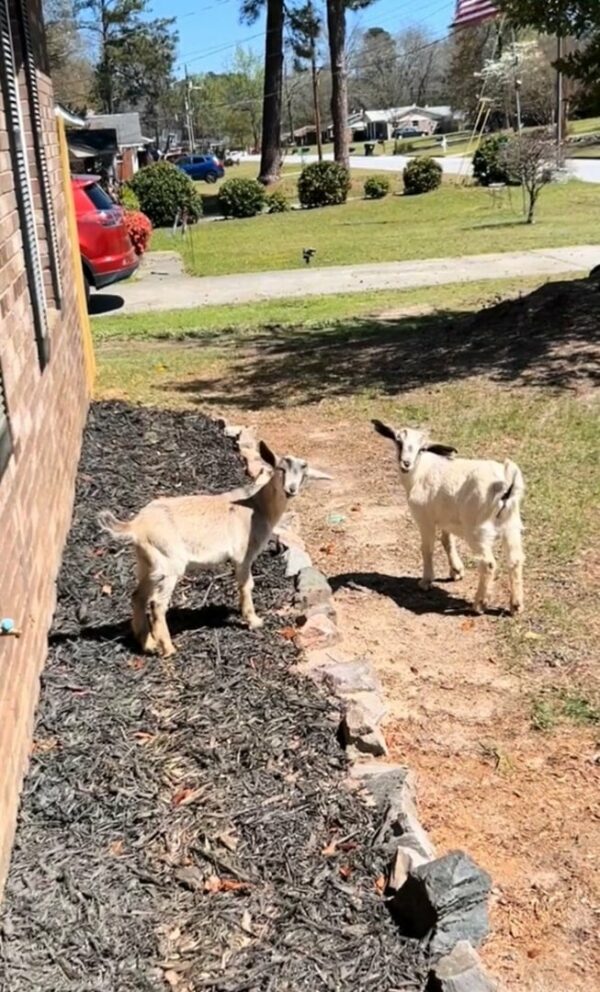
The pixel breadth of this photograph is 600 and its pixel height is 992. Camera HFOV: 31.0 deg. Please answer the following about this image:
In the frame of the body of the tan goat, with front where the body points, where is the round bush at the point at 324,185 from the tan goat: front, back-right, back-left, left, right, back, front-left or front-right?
front-left

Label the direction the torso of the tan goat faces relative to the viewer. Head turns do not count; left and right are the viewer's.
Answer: facing away from the viewer and to the right of the viewer

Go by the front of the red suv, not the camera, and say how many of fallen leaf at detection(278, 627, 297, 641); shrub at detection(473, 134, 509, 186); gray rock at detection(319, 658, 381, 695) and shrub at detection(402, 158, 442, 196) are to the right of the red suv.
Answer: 2

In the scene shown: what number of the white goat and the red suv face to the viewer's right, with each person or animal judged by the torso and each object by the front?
0

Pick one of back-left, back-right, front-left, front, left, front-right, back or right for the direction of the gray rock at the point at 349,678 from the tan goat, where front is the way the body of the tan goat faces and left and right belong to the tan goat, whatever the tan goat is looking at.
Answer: right

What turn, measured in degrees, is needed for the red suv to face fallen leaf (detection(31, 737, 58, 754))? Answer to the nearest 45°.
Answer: approximately 135° to its left

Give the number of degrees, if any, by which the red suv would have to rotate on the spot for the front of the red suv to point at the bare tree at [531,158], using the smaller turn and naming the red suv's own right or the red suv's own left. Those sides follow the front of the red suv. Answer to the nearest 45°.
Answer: approximately 90° to the red suv's own right

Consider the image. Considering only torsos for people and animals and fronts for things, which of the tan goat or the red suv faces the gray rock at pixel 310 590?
the tan goat

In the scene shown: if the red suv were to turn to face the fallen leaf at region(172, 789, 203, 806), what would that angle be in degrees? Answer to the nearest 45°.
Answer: approximately 135° to its left

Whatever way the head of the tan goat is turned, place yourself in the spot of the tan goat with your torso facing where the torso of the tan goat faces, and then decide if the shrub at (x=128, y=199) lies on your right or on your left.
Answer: on your left

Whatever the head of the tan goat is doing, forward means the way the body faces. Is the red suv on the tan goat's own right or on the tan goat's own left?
on the tan goat's own left

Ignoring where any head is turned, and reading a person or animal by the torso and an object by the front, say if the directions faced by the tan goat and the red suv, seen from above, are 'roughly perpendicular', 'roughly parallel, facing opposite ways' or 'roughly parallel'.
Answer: roughly perpendicular
